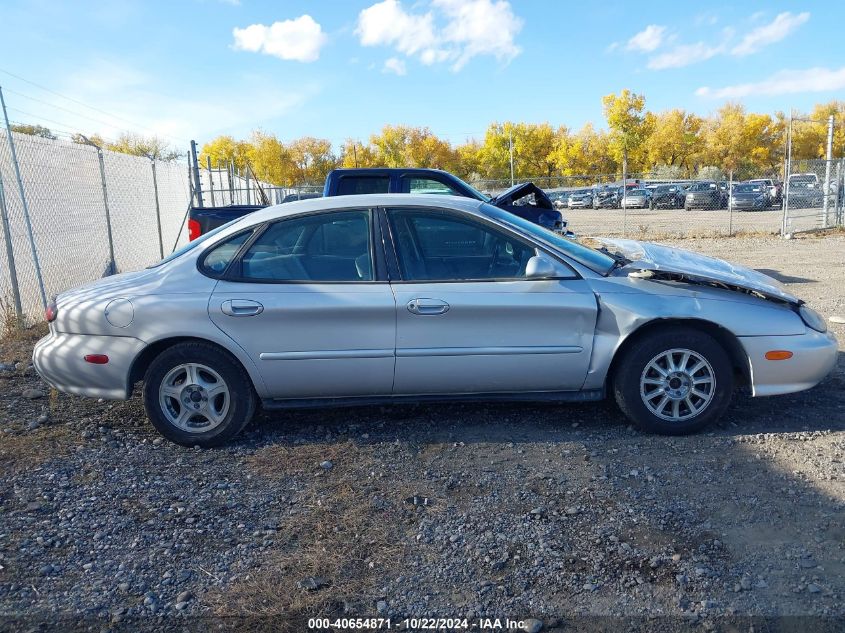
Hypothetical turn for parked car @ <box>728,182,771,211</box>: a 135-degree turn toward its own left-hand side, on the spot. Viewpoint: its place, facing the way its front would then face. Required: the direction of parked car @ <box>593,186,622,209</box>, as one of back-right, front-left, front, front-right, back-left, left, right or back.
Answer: left

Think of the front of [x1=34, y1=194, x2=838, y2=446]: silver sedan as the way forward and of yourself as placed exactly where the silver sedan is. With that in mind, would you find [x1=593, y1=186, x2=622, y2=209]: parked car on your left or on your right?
on your left

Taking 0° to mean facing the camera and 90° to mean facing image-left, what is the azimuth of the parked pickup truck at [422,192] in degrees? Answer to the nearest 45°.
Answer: approximately 270°

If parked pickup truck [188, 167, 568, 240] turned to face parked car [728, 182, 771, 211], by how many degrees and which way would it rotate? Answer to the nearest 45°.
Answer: approximately 45° to its left

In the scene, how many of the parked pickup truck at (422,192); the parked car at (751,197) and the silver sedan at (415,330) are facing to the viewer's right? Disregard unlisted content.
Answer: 2

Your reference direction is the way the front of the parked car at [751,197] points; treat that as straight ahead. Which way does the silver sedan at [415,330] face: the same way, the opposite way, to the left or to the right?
to the left

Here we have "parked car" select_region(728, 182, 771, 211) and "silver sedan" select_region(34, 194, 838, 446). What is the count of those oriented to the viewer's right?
1

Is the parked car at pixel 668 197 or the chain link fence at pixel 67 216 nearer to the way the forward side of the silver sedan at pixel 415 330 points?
the parked car

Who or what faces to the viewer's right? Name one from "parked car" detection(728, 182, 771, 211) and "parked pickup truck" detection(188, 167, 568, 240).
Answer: "parked pickup truck" detection(188, 167, 568, 240)

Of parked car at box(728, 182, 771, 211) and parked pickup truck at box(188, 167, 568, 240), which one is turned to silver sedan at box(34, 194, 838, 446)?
parked car at box(728, 182, 771, 211)

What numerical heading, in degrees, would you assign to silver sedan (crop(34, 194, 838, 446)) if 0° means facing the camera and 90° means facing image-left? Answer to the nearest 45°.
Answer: approximately 270°

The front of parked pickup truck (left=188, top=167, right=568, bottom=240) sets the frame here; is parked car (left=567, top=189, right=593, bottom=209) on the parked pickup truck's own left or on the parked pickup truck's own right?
on the parked pickup truck's own left

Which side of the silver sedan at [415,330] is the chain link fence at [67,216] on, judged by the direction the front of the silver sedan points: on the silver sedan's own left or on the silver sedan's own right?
on the silver sedan's own left
